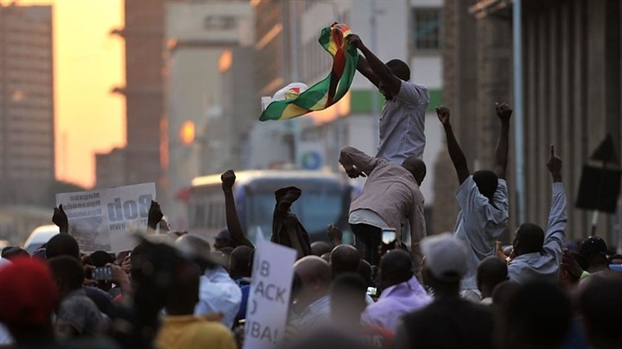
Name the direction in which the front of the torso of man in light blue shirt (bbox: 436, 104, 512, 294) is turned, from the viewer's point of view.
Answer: away from the camera

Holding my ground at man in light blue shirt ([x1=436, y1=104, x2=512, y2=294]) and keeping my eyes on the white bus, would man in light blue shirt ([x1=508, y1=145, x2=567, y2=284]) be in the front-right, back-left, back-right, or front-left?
back-right

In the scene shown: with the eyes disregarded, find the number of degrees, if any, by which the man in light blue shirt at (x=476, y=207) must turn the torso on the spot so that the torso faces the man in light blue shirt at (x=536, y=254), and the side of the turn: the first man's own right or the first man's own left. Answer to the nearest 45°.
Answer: approximately 135° to the first man's own right

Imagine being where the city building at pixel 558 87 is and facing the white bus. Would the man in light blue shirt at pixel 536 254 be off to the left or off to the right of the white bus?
left

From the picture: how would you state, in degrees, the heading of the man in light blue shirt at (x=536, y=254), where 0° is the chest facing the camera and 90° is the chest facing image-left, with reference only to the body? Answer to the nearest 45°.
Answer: approximately 135°

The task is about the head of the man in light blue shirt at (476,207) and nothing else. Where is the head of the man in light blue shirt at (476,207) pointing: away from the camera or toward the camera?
away from the camera

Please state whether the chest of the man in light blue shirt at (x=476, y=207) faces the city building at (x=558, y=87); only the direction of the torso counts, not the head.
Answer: yes

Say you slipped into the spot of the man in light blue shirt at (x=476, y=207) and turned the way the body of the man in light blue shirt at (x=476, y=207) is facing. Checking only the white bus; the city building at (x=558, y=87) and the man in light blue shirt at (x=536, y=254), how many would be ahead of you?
2
